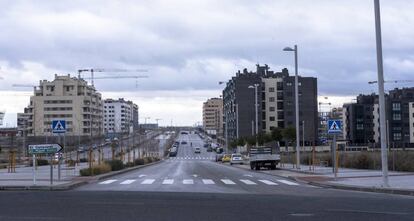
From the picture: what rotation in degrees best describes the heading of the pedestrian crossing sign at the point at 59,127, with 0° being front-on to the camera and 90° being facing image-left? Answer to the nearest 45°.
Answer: approximately 0°

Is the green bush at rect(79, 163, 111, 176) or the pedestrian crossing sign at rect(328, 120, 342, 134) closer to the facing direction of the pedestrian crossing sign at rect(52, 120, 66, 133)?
the pedestrian crossing sign

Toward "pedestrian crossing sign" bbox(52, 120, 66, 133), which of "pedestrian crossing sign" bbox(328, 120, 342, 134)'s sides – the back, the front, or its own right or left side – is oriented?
right

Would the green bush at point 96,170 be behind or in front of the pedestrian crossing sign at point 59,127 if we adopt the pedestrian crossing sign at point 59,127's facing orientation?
behind

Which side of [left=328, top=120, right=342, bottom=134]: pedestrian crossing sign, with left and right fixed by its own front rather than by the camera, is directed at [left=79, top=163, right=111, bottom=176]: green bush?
right

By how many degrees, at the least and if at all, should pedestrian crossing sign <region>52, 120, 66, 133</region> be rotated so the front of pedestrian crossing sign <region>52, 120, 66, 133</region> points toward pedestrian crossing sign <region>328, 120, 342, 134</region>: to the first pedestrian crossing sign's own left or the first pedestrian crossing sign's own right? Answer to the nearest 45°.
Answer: approximately 90° to the first pedestrian crossing sign's own left

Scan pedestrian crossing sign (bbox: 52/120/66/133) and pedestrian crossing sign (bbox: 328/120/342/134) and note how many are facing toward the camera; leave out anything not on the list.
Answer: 2
